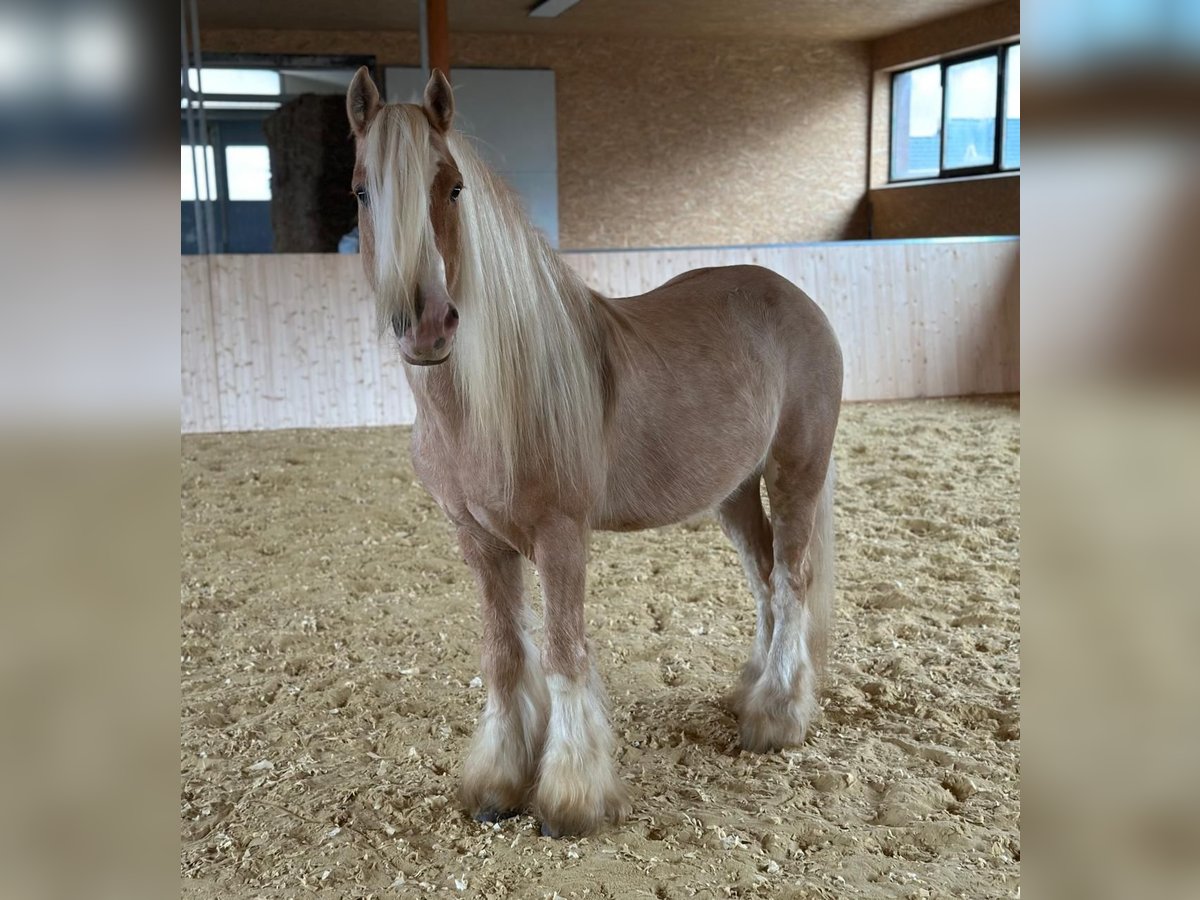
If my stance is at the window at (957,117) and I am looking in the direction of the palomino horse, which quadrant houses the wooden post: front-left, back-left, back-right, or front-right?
front-right

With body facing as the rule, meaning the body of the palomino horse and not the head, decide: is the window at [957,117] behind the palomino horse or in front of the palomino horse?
behind

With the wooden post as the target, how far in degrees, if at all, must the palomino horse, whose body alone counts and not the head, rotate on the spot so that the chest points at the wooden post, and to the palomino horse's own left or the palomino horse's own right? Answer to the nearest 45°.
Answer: approximately 135° to the palomino horse's own right

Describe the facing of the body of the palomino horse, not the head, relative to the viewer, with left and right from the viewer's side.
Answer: facing the viewer and to the left of the viewer

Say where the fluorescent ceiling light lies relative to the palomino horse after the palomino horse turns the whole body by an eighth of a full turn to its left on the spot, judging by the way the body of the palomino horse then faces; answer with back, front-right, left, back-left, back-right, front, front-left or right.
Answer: back
